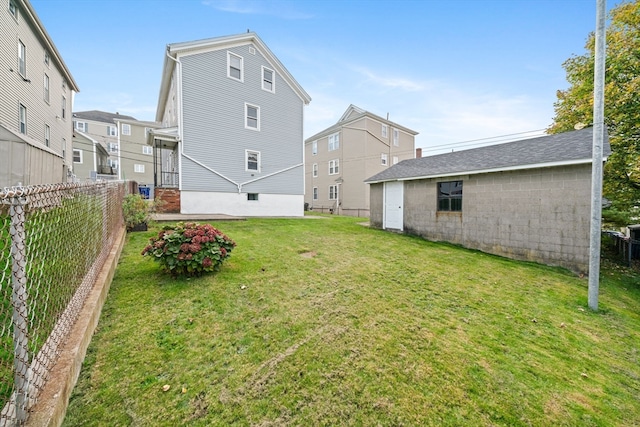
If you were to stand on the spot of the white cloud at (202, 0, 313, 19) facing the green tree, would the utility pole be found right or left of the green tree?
right
